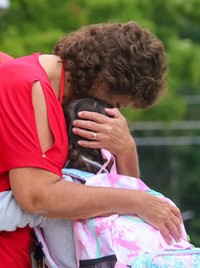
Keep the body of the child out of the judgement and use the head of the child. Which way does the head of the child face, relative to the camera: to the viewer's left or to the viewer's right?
to the viewer's left

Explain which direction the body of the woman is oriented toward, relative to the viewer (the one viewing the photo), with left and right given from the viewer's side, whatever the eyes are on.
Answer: facing to the right of the viewer

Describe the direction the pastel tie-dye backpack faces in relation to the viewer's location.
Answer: facing the viewer and to the right of the viewer

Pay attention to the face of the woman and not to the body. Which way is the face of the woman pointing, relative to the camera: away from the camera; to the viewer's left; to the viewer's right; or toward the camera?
to the viewer's right
